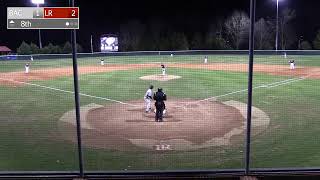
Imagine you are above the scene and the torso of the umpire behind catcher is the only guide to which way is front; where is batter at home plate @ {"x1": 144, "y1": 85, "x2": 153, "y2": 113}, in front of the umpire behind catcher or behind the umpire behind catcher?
in front

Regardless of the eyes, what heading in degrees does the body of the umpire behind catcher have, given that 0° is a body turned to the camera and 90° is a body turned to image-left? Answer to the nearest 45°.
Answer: approximately 180°
